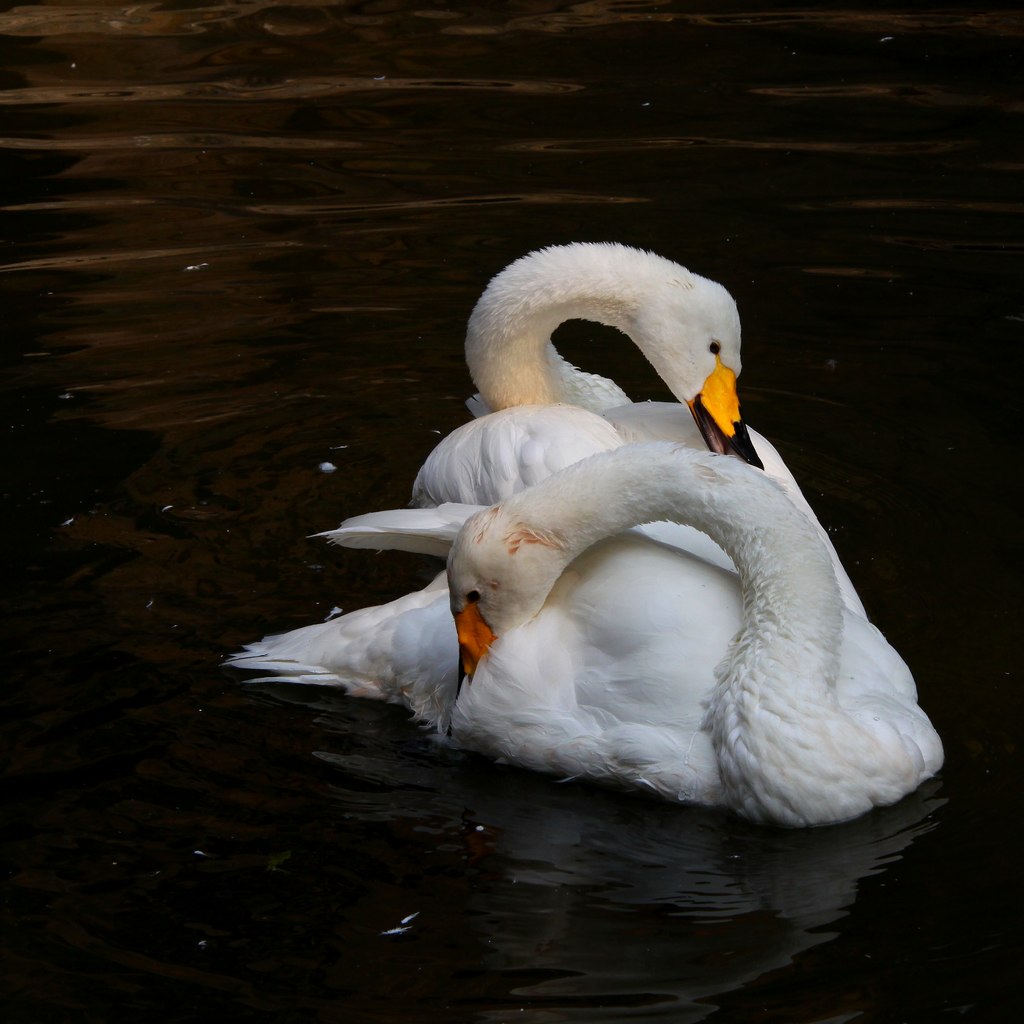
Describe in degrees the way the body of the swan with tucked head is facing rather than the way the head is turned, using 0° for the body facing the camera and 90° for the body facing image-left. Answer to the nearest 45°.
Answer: approximately 315°

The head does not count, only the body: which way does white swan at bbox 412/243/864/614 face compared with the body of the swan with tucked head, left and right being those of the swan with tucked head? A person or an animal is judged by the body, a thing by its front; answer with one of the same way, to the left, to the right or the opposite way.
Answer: the opposite way

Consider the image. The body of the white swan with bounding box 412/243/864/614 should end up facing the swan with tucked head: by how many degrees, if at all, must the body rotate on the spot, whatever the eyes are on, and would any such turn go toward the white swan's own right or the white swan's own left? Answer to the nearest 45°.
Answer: approximately 135° to the white swan's own left

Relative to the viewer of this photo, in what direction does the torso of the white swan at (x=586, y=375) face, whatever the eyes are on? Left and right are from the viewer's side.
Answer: facing away from the viewer and to the left of the viewer

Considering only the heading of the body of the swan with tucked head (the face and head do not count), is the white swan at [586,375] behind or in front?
behind
